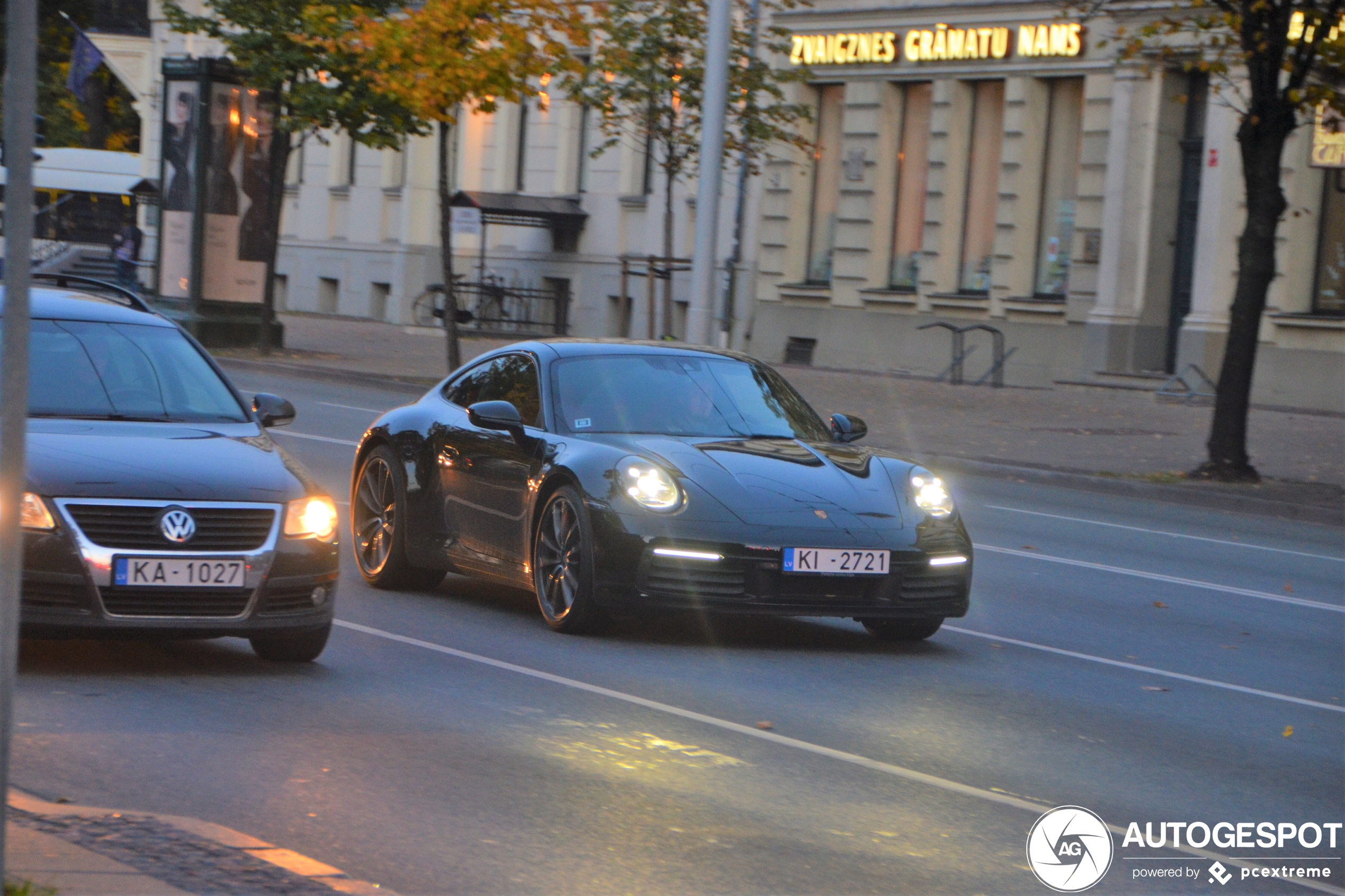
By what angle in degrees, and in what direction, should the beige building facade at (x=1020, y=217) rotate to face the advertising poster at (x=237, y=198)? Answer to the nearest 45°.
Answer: approximately 45° to its right

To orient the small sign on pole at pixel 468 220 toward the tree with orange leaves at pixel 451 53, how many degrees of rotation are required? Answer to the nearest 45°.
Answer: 0° — it already faces it

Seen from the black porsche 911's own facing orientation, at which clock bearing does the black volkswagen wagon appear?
The black volkswagen wagon is roughly at 3 o'clock from the black porsche 911.

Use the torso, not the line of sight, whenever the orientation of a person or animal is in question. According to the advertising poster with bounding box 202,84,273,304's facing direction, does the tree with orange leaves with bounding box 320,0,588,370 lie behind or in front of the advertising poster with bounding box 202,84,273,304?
in front

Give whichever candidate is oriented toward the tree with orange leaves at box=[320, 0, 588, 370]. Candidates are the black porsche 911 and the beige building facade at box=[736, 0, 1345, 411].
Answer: the beige building facade

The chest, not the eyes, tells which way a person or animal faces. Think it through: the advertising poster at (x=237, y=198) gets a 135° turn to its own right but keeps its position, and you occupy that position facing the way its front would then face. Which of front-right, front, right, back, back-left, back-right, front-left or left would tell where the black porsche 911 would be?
back-left

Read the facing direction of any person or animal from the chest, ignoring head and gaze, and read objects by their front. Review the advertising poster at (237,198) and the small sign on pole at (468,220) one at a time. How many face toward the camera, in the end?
2

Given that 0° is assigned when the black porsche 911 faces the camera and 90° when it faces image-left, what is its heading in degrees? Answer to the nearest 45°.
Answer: approximately 315°

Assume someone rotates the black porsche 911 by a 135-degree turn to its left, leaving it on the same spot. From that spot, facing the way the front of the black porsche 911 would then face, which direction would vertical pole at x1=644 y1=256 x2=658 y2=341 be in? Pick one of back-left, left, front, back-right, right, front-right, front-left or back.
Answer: front

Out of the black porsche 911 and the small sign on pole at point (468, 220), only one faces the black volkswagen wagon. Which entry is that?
the small sign on pole

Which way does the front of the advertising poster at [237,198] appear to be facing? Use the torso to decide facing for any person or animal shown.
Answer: toward the camera

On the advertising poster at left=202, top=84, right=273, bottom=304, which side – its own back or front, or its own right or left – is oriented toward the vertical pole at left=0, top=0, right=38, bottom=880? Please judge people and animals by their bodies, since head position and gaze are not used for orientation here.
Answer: front

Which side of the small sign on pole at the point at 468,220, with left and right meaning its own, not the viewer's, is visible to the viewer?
front

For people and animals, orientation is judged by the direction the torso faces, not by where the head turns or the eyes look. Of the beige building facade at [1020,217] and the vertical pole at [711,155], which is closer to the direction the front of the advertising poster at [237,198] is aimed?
the vertical pole

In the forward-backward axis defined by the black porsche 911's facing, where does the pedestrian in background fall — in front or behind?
behind

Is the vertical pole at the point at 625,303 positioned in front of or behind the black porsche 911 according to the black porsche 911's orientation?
behind
